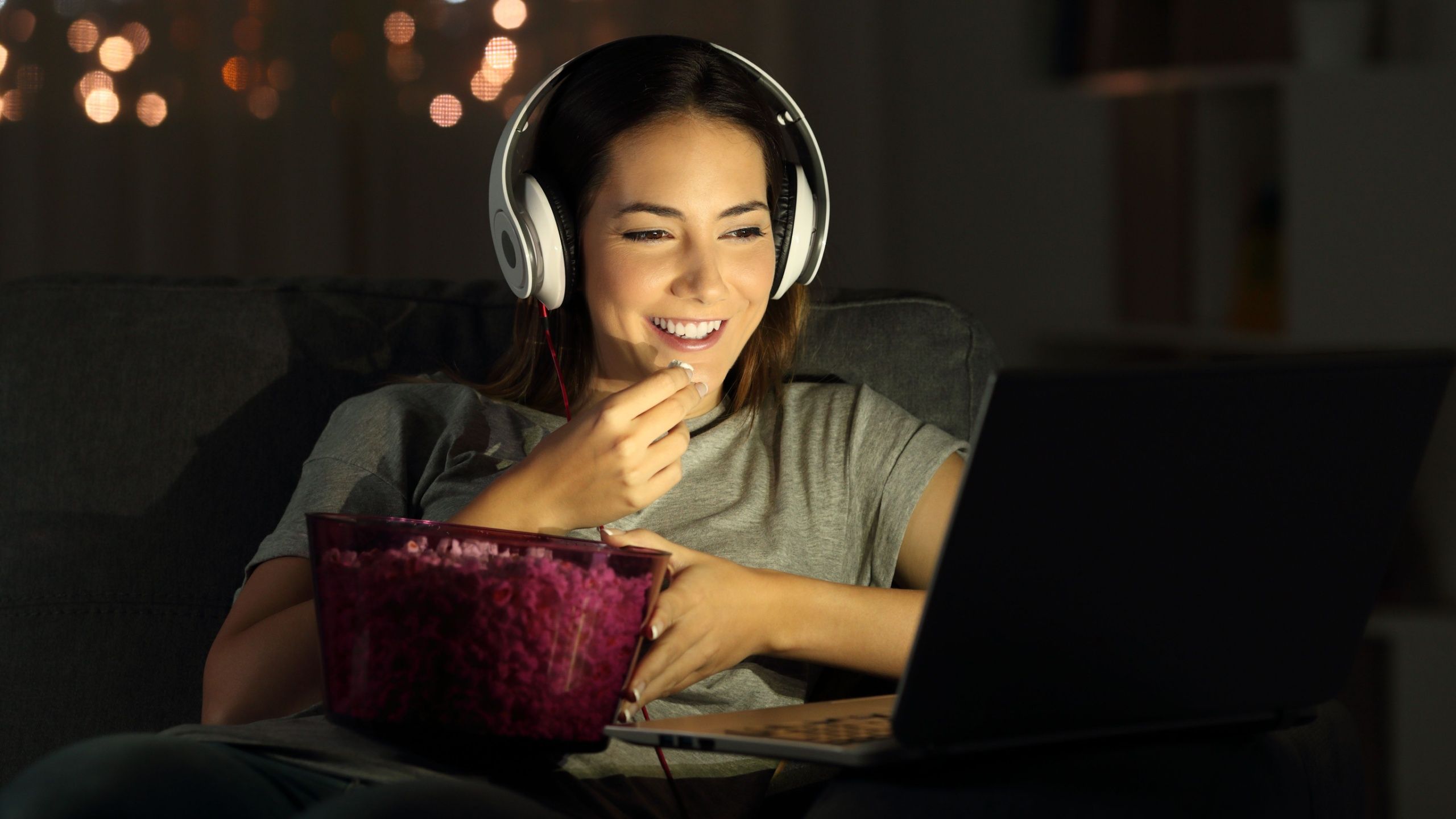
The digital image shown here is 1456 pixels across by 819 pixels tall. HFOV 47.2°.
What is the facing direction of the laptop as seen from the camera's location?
facing away from the viewer and to the left of the viewer

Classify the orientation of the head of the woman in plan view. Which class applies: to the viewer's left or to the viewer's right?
to the viewer's right
